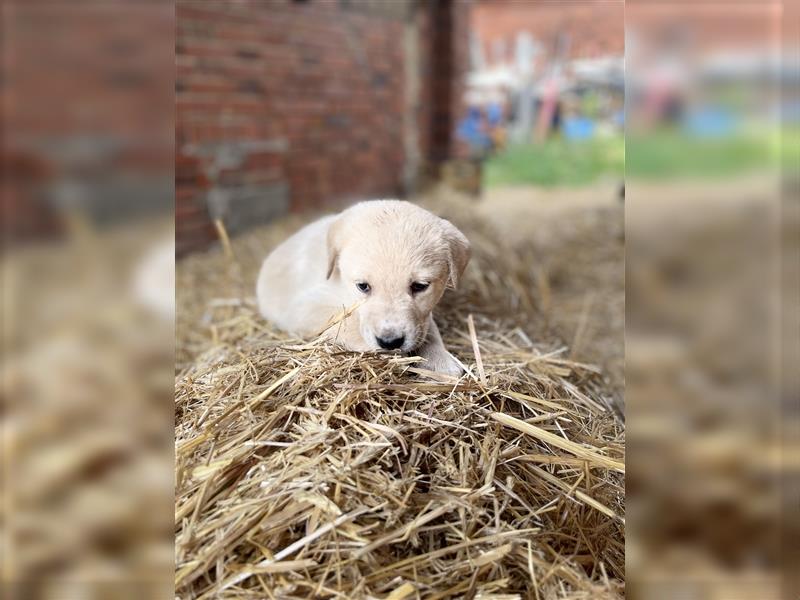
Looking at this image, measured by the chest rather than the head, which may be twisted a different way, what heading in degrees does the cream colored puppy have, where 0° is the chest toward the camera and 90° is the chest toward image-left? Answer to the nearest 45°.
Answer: approximately 315°
